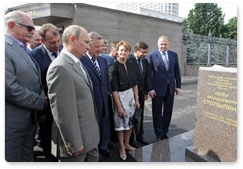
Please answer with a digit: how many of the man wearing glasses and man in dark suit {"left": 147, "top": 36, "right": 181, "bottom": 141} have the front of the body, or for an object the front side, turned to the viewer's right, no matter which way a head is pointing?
1

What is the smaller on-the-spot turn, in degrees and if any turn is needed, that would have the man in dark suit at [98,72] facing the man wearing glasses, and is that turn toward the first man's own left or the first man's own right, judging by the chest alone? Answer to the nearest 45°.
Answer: approximately 90° to the first man's own right

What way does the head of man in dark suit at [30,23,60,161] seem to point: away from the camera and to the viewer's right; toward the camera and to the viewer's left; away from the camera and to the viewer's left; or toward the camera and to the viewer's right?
toward the camera and to the viewer's right

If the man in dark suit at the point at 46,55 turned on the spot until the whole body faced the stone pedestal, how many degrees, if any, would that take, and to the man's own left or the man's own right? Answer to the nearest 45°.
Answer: approximately 45° to the man's own left

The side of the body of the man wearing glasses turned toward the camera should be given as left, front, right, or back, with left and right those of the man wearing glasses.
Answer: right

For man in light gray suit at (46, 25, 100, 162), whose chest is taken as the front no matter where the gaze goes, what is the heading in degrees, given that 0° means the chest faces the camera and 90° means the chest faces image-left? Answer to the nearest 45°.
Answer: approximately 270°

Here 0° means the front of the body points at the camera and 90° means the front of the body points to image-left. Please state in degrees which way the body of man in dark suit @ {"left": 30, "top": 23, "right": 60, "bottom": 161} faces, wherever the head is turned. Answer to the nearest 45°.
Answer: approximately 315°

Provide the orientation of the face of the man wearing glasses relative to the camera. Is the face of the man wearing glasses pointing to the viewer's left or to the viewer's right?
to the viewer's right
